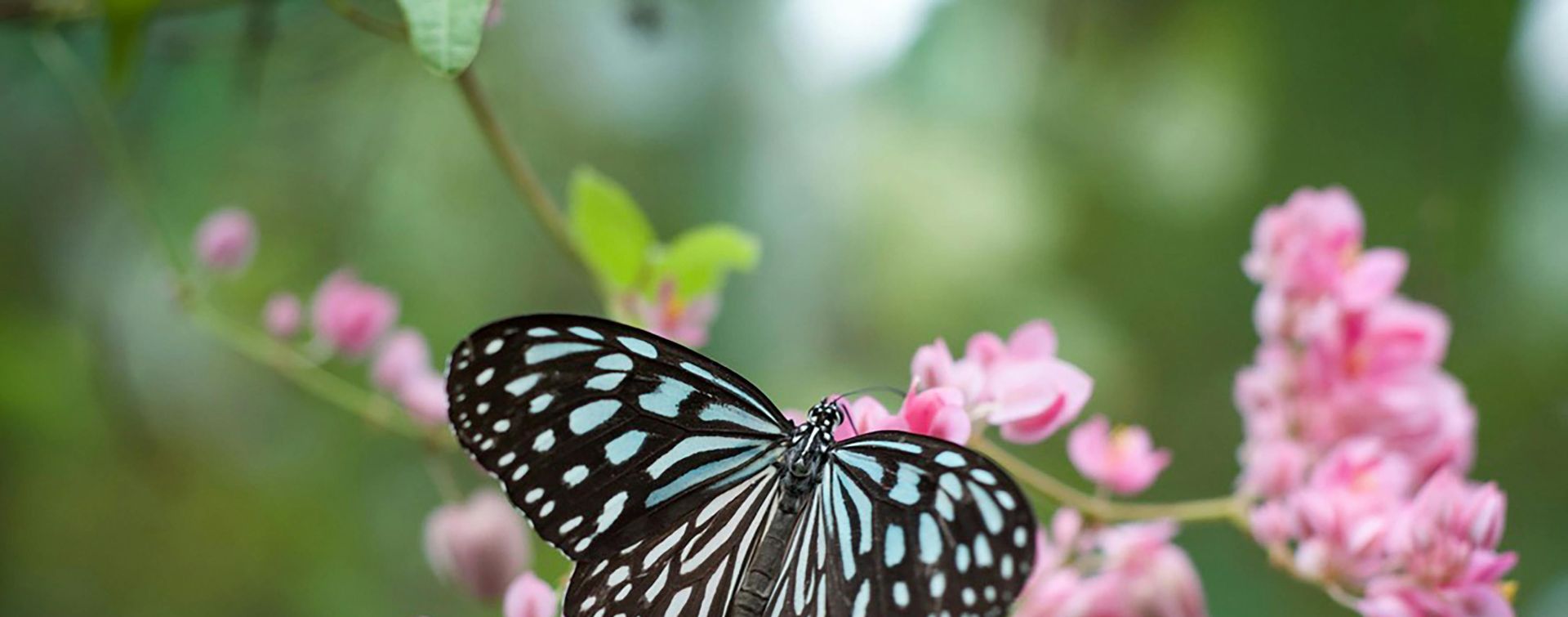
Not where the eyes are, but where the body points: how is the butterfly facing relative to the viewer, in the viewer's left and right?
facing away from the viewer and to the right of the viewer

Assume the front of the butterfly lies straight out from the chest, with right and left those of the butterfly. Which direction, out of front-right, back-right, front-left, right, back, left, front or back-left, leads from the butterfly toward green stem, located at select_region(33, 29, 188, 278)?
left
